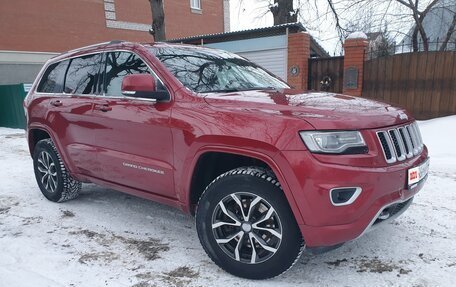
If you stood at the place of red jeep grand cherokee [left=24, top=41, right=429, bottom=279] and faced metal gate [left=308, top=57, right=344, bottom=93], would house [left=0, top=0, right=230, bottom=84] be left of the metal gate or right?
left

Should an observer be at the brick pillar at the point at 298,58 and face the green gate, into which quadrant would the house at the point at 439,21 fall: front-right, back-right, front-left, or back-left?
back-right

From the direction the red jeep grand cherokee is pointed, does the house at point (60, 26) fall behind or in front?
behind

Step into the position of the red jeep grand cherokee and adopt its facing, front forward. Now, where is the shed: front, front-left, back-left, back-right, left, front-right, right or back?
back-left

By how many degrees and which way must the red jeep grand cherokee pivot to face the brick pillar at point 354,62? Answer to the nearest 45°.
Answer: approximately 90° to its left

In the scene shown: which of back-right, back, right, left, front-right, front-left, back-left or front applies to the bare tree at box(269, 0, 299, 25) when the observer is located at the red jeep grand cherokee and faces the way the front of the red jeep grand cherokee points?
back-left

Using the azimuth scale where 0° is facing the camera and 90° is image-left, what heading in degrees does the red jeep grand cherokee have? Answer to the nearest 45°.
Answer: approximately 315°

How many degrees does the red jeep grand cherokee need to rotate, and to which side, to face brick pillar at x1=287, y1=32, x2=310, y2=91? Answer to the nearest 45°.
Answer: approximately 135° to its left

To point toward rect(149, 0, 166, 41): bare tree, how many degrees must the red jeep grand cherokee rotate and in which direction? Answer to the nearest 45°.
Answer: approximately 135° to its left
